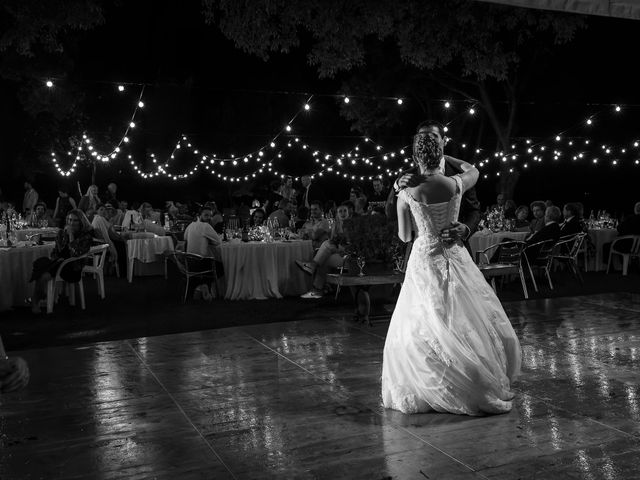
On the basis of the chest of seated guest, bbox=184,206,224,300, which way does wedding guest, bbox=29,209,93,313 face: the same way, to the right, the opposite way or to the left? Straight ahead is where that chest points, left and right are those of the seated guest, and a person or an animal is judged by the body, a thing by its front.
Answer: the opposite way

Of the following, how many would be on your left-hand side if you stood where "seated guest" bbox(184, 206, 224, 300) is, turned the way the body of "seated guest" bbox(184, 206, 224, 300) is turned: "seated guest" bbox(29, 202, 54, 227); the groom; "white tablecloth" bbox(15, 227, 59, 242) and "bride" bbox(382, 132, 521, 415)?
2

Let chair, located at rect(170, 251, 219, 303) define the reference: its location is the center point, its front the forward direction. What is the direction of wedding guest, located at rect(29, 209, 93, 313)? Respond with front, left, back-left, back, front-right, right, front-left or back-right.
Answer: back-left

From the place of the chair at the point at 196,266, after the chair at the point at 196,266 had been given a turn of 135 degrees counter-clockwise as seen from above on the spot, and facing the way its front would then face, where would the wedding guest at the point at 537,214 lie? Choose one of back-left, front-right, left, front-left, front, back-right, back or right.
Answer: back

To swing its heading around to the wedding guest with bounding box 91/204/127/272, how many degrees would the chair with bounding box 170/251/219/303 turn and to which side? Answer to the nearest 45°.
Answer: approximately 90° to its left

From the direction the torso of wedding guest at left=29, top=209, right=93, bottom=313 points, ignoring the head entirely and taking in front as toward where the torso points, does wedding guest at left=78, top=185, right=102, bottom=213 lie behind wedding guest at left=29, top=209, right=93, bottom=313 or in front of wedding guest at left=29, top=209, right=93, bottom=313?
behind

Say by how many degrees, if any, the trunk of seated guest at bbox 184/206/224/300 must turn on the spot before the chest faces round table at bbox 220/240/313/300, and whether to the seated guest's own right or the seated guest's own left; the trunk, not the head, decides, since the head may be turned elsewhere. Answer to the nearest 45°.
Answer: approximately 45° to the seated guest's own right

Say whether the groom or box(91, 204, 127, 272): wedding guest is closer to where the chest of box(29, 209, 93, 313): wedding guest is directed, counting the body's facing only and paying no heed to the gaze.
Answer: the groom

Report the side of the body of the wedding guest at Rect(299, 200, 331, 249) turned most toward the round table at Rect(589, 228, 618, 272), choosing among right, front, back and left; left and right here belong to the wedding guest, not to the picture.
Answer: left

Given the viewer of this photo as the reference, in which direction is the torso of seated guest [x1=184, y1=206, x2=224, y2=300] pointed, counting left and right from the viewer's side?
facing away from the viewer and to the right of the viewer

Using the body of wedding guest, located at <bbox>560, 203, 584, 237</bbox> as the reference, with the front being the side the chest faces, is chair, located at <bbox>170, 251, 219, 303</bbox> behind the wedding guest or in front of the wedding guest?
in front

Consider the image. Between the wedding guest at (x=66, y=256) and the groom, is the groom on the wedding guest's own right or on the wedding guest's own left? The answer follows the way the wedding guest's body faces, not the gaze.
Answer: on the wedding guest's own left

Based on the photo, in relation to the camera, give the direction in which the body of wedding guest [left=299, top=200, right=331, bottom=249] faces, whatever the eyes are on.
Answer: toward the camera

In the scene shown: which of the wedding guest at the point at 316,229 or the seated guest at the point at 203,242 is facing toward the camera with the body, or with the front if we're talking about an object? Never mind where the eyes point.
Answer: the wedding guest
